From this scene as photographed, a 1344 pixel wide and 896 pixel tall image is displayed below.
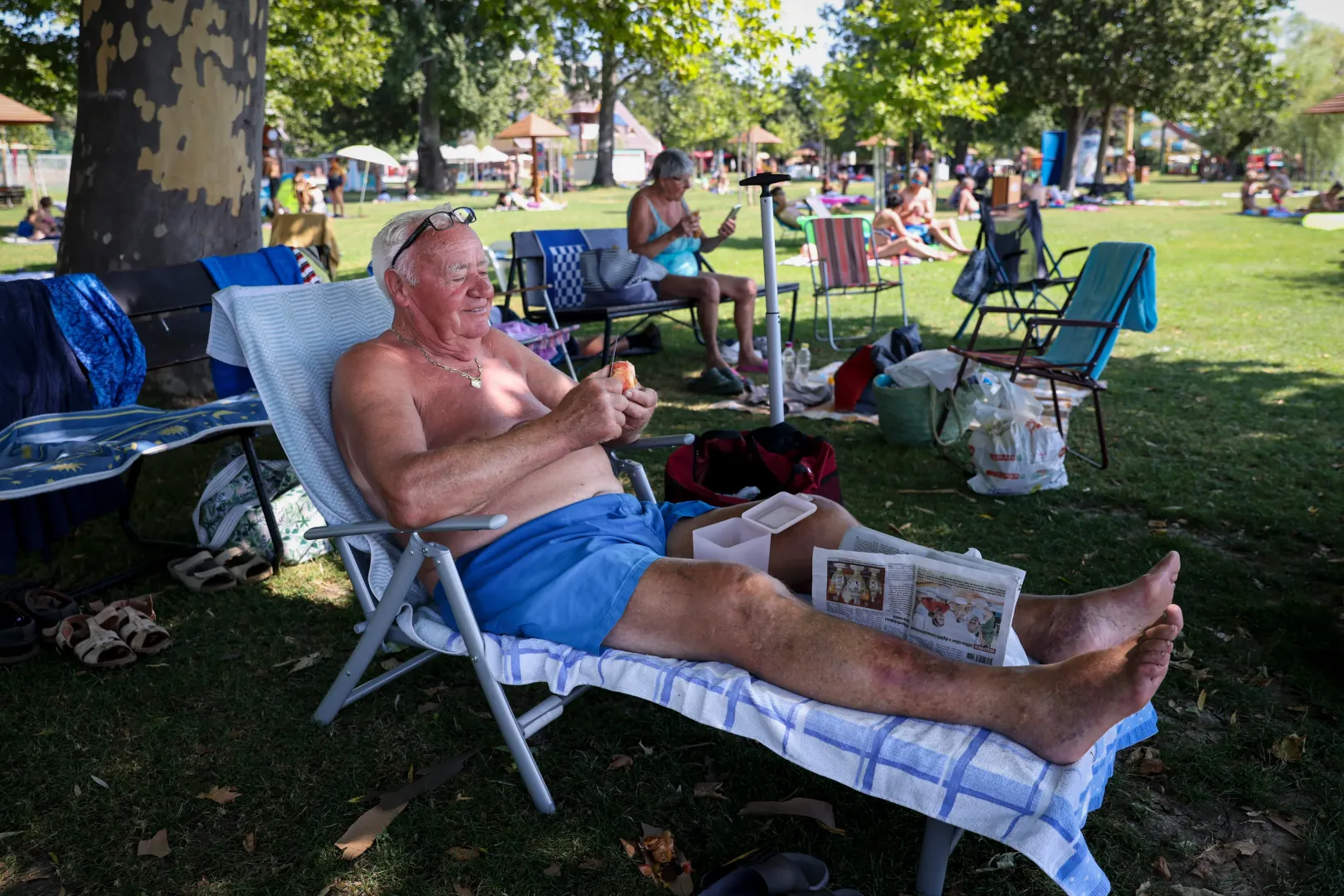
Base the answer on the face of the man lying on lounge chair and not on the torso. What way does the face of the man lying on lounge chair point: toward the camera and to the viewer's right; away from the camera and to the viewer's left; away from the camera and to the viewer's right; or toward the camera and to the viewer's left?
toward the camera and to the viewer's right

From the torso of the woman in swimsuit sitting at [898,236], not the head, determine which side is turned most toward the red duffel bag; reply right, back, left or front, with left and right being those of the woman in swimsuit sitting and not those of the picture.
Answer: right

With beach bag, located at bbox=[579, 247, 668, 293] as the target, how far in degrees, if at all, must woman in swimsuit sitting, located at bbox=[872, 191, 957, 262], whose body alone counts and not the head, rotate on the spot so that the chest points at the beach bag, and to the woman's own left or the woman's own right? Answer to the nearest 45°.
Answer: approximately 90° to the woman's own right

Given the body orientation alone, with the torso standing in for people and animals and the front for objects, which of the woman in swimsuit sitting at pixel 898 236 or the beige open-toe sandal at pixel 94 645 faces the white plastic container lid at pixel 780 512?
the beige open-toe sandal

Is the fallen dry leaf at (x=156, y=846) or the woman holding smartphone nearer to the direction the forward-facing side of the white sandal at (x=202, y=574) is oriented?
the fallen dry leaf

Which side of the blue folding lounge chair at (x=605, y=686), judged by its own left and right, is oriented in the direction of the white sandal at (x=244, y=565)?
back
